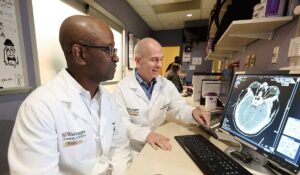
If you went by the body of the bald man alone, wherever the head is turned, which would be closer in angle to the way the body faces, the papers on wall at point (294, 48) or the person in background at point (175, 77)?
the papers on wall

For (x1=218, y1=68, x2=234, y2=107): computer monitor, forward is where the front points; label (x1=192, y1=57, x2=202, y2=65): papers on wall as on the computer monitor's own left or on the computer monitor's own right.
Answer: on the computer monitor's own right

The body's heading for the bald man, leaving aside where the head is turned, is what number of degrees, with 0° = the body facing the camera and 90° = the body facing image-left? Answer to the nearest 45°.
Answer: approximately 315°

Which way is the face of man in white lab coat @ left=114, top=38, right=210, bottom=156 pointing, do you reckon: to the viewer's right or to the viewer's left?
to the viewer's right

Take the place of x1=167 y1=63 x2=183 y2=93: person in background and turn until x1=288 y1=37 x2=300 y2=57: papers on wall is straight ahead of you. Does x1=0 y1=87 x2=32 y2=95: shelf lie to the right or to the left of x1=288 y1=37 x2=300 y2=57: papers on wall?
right

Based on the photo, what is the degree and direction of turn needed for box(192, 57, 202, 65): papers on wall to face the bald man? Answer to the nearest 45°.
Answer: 0° — it already faces them

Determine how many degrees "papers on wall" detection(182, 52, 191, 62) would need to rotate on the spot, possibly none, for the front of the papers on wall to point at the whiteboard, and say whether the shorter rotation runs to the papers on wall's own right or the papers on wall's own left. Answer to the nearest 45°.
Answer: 0° — it already faces it

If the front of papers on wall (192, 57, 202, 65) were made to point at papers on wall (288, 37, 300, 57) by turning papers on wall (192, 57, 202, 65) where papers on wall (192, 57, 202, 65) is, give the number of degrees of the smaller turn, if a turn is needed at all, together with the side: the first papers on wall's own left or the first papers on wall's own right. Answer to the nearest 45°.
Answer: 0° — it already faces it
